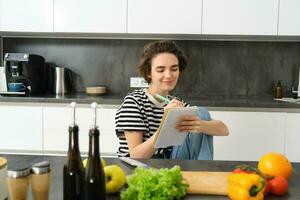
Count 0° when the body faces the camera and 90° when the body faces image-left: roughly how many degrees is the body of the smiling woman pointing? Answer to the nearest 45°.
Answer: approximately 315°

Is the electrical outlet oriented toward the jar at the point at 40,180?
yes

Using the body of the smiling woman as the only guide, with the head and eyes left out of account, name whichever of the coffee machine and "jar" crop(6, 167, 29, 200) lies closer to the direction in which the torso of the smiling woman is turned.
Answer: the jar

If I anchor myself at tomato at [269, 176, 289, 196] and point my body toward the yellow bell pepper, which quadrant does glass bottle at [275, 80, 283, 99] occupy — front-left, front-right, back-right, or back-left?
back-right

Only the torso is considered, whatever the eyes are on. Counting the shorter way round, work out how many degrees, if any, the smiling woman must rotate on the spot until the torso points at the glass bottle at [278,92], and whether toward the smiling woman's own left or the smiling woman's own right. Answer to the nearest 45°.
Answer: approximately 90° to the smiling woman's own left

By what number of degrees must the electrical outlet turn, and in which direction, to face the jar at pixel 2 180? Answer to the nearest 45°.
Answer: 0° — it already faces it

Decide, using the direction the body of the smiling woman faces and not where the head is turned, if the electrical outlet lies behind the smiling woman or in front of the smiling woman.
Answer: behind

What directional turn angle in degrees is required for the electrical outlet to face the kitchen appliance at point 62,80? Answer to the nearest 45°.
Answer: approximately 90° to its right

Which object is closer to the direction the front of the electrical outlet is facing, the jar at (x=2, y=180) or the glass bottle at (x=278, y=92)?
the jar

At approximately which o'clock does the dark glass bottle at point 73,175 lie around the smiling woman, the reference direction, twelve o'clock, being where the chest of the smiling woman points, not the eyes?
The dark glass bottle is roughly at 2 o'clock from the smiling woman.

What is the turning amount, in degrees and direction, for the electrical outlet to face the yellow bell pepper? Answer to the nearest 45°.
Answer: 0° — it already faces it

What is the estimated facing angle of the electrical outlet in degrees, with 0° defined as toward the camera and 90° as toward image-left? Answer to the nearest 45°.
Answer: approximately 0°
